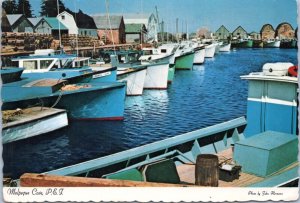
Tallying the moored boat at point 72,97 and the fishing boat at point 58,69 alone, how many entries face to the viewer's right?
2

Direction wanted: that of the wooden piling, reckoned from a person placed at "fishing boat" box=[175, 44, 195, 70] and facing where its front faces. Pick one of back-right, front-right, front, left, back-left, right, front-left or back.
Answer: front-right

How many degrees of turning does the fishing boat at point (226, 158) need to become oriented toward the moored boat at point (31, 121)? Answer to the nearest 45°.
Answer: approximately 90° to its left

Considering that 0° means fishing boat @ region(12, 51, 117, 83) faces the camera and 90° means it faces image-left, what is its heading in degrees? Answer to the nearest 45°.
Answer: approximately 270°

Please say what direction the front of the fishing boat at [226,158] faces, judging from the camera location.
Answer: facing away from the viewer and to the right of the viewer

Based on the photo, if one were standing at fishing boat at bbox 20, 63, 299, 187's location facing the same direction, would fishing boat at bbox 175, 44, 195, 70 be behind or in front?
in front

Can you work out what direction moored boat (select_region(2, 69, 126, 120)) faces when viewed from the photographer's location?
facing to the right of the viewer
